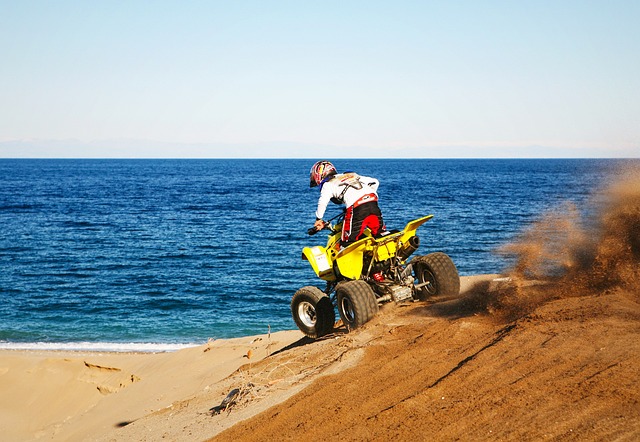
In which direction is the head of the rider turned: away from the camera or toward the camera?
away from the camera

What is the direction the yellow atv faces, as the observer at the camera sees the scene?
facing away from the viewer and to the left of the viewer

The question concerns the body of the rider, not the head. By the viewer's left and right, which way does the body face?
facing away from the viewer and to the left of the viewer
